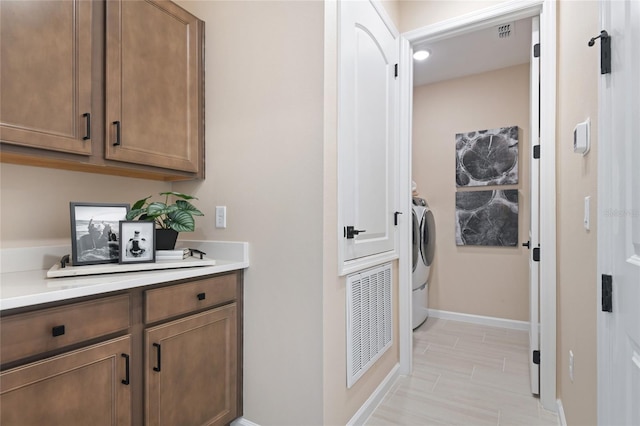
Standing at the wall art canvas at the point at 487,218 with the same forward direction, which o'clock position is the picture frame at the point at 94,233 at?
The picture frame is roughly at 1 o'clock from the wall art canvas.

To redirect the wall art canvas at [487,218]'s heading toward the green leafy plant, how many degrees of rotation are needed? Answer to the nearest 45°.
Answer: approximately 45° to its right

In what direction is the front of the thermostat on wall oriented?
to the viewer's left

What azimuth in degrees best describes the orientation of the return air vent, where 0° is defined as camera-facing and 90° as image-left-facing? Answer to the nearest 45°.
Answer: approximately 315°

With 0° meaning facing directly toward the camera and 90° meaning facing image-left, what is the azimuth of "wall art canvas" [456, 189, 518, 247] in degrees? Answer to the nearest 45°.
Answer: approximately 0°

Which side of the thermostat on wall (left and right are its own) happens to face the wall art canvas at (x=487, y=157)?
right

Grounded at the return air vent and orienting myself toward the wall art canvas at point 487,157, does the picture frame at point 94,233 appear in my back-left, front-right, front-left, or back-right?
back-left
